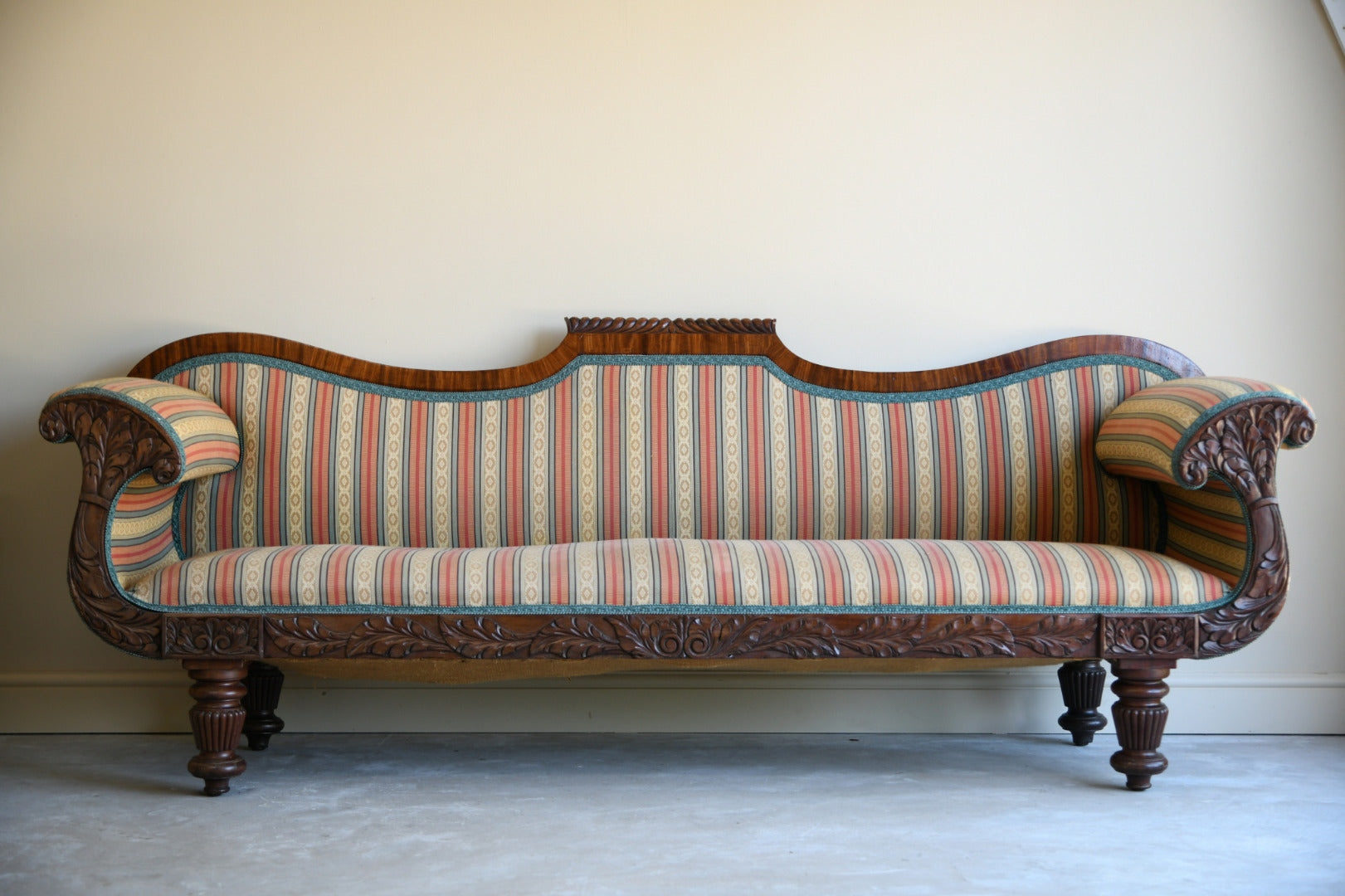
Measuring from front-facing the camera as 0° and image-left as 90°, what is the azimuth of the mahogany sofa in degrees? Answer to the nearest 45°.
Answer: approximately 0°
